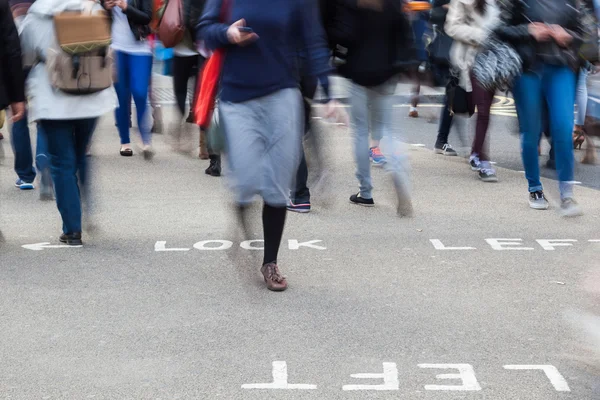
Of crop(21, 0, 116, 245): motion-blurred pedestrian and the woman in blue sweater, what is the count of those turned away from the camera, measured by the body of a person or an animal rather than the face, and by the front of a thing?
1

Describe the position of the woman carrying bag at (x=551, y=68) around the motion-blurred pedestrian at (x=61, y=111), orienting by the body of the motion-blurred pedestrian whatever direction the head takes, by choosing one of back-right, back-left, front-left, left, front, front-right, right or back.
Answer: right

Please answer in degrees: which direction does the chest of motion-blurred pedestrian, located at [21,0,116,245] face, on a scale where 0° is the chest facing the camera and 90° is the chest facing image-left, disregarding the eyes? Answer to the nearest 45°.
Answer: approximately 180°

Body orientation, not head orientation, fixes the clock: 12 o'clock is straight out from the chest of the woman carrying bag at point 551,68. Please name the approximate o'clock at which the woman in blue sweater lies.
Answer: The woman in blue sweater is roughly at 1 o'clock from the woman carrying bag.

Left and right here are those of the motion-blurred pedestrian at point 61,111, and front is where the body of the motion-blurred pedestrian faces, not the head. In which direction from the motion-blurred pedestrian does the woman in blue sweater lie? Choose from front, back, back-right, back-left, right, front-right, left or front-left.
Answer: back-right

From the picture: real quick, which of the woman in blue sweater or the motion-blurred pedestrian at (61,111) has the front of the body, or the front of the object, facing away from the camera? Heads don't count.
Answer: the motion-blurred pedestrian

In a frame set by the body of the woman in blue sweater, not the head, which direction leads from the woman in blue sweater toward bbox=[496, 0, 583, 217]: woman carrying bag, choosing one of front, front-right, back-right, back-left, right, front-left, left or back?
back-left

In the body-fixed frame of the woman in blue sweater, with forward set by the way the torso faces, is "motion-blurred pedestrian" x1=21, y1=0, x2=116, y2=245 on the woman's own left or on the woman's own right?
on the woman's own right

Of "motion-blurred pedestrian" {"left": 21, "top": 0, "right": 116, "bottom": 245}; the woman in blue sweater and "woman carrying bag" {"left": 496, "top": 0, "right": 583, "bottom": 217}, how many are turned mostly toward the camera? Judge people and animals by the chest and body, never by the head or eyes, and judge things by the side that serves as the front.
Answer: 2
